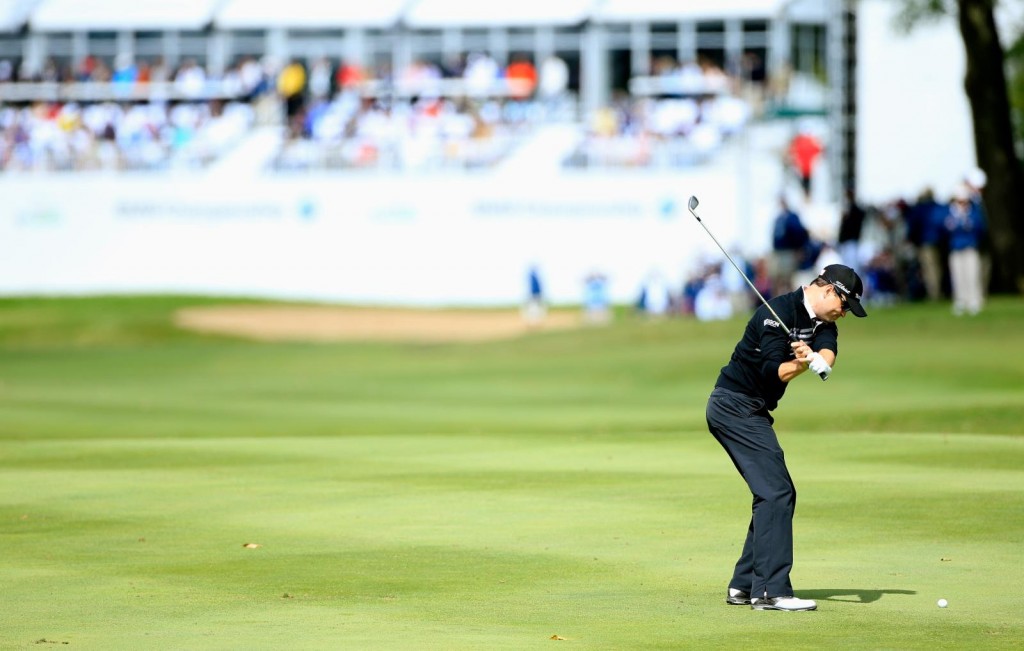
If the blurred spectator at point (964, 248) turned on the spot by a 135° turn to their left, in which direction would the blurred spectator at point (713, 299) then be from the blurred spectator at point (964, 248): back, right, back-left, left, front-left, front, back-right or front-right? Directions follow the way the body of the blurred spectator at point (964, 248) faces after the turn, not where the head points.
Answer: left

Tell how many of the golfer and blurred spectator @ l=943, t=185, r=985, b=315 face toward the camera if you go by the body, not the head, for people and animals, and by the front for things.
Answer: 1

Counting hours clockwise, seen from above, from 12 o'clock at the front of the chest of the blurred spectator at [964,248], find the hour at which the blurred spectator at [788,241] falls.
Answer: the blurred spectator at [788,241] is roughly at 3 o'clock from the blurred spectator at [964,248].

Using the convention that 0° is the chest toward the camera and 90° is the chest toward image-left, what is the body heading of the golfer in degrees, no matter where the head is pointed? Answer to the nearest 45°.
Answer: approximately 270°

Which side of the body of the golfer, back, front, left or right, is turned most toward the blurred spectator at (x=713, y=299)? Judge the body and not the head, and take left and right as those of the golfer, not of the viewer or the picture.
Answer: left

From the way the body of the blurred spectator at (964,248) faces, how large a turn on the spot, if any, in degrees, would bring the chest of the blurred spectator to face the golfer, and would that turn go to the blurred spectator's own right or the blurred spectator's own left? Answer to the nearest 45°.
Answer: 0° — they already face them

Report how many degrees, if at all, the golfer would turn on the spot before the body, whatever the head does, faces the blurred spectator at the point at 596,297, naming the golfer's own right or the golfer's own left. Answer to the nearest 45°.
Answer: approximately 90° to the golfer's own left

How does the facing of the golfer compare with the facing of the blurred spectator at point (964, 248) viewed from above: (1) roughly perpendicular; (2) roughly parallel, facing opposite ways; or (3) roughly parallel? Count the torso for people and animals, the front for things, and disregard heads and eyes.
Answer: roughly perpendicular

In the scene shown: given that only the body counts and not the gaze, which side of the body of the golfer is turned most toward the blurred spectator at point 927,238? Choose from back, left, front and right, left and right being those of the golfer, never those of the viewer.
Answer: left

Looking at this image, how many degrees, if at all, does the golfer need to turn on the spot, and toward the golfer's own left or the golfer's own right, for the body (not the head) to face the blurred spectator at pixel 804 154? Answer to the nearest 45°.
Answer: approximately 90° to the golfer's own left

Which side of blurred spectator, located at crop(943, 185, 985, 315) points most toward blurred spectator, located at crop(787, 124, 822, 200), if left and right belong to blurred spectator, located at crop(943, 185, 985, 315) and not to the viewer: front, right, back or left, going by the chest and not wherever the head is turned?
back
